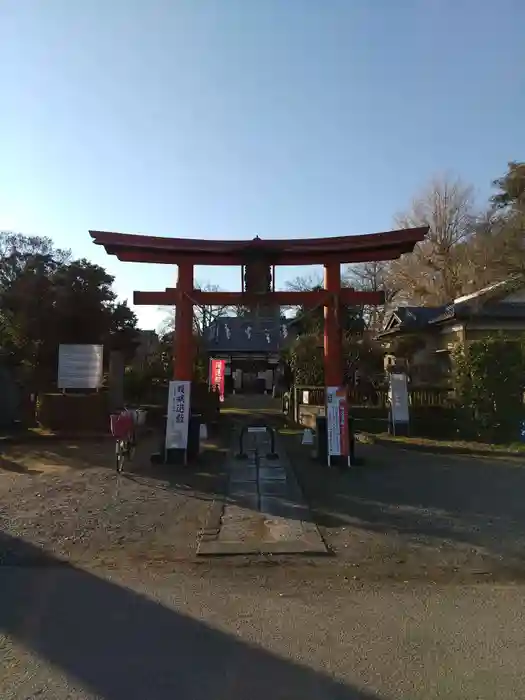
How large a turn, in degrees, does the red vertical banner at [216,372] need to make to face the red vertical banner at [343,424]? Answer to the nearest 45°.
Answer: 0° — it already faces it

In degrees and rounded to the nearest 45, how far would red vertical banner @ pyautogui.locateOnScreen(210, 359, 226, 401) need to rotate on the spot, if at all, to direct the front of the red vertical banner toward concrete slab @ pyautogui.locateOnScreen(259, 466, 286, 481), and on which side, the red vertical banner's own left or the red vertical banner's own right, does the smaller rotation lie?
0° — it already faces it

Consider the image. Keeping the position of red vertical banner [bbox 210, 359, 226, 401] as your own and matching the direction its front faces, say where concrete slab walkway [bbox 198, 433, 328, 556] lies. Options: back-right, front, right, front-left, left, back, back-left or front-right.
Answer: front

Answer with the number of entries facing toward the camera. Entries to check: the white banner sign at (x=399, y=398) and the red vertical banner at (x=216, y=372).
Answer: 2

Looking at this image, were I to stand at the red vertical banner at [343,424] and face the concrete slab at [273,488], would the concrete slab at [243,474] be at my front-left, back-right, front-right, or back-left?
front-right

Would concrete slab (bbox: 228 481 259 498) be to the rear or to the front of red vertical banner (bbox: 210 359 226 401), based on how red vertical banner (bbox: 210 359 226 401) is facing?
to the front

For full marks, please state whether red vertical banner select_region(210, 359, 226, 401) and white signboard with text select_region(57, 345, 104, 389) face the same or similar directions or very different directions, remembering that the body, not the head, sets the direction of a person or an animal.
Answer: same or similar directions

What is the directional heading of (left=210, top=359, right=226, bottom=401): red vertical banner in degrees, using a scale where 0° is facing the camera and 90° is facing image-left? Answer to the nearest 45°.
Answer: approximately 0°

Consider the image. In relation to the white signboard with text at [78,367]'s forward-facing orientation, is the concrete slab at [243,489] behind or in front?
in front

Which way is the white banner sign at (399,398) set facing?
toward the camera

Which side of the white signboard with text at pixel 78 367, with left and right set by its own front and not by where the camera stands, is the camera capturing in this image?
front

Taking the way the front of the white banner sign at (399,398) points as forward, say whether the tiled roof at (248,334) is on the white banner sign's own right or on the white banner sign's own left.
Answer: on the white banner sign's own right

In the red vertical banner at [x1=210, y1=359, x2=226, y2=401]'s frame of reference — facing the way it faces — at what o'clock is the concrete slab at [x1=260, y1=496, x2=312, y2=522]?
The concrete slab is roughly at 12 o'clock from the red vertical banner.
